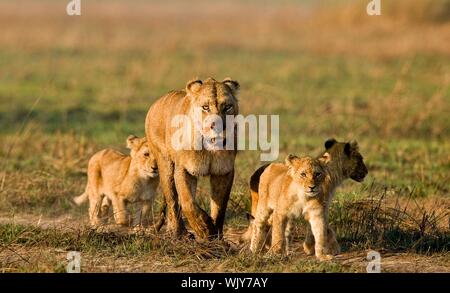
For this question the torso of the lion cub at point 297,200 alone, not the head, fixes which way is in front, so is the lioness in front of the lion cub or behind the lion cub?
behind

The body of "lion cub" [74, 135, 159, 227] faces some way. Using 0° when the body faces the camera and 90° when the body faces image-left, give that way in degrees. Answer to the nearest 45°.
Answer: approximately 315°

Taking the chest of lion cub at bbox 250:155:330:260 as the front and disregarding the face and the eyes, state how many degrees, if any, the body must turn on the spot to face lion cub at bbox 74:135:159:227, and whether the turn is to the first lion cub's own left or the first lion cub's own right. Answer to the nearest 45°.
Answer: approximately 180°

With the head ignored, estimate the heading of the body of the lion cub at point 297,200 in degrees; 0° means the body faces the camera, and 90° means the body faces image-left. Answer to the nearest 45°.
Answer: approximately 315°
